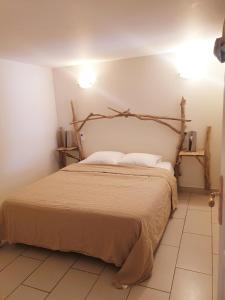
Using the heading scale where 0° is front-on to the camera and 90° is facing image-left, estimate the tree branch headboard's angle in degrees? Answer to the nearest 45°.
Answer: approximately 0°

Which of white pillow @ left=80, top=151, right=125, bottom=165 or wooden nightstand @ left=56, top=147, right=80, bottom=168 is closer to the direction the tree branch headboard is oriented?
the white pillow

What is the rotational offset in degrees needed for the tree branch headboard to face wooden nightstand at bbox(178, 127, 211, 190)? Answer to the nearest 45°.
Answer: approximately 90° to its left

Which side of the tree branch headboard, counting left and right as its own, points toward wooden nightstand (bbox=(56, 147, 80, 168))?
right
